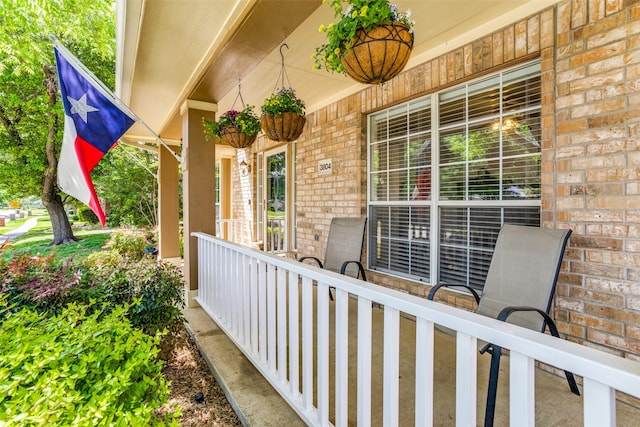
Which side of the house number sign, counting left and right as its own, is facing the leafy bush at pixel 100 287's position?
front

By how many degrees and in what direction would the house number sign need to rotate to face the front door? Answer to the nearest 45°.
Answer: approximately 90° to its right

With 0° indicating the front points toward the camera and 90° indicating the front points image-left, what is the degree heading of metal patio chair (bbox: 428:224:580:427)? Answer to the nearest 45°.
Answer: approximately 45°

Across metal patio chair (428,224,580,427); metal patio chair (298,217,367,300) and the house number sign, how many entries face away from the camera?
0

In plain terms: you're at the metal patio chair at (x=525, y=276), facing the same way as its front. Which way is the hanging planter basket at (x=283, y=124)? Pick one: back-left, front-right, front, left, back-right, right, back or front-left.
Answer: front-right

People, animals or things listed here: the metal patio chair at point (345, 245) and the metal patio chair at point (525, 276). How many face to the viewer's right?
0

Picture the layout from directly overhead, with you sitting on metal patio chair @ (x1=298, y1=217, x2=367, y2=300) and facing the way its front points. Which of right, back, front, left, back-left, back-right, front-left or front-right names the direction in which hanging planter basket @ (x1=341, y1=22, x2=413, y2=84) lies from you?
front-left

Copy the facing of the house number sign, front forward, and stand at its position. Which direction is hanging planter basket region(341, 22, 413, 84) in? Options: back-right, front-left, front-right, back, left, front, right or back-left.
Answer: front-left
